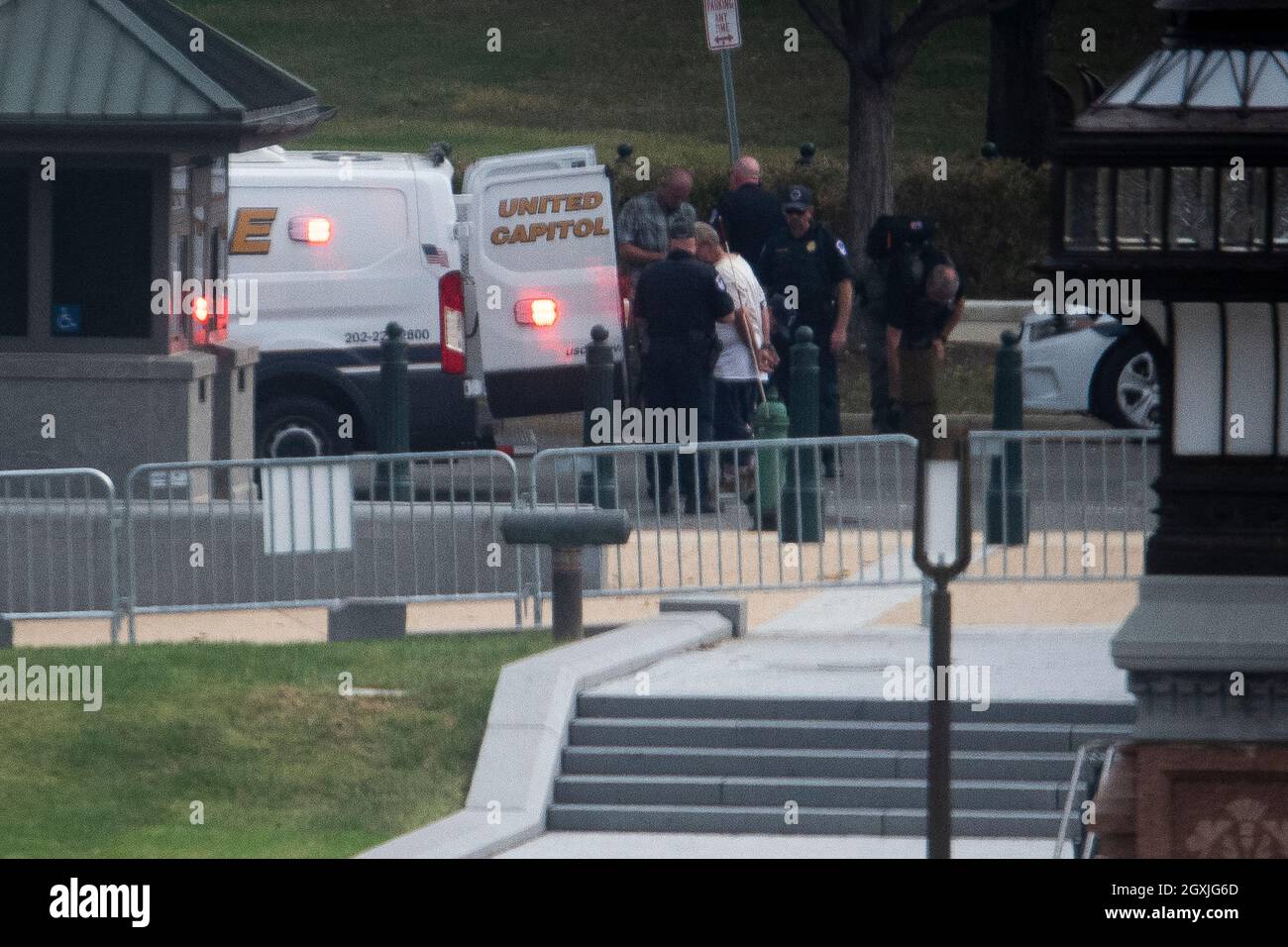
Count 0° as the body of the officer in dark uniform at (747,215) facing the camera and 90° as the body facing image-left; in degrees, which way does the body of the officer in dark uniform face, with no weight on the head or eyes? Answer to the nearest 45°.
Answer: approximately 180°

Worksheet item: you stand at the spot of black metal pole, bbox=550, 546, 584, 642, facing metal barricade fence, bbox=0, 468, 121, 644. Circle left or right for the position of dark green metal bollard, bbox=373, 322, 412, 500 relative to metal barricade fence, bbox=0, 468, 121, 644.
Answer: right

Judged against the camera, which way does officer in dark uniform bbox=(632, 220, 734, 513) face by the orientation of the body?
away from the camera

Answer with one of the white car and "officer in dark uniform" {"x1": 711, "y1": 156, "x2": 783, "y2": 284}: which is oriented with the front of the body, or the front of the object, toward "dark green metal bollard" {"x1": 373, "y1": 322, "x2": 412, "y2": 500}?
the white car

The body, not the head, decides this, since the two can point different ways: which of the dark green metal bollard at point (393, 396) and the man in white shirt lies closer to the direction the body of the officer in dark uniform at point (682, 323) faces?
the man in white shirt

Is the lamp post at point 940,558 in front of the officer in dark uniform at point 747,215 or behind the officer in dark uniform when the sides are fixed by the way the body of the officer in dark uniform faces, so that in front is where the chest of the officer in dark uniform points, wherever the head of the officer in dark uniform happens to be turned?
behind

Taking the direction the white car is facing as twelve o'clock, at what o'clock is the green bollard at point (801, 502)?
The green bollard is roughly at 11 o'clock from the white car.
